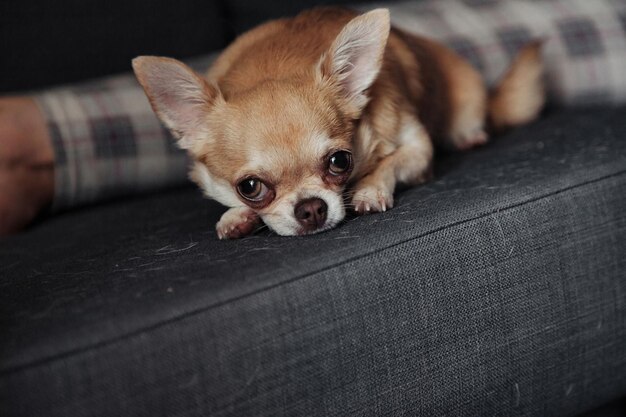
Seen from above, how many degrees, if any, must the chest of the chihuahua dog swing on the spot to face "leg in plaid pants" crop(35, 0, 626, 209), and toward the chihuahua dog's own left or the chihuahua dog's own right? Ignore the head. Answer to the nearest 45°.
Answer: approximately 180°

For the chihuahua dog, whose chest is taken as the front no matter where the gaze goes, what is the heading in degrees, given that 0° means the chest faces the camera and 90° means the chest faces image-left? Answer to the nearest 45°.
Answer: approximately 45°
